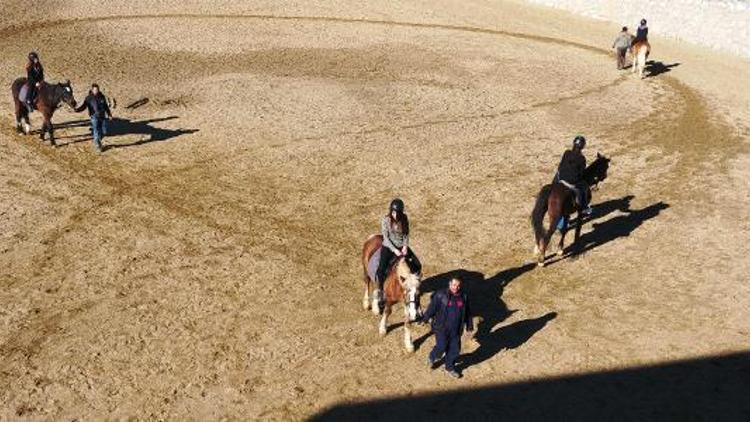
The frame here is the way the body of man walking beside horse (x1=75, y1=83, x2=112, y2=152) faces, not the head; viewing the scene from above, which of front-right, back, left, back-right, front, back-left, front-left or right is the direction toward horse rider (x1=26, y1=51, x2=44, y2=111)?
back-right

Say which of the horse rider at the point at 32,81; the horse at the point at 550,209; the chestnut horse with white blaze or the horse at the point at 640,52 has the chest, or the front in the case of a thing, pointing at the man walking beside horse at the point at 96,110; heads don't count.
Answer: the horse rider

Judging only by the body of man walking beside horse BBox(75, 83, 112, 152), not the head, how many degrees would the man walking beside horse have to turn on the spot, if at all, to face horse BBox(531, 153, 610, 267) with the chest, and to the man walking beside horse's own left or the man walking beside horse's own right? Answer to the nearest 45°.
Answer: approximately 45° to the man walking beside horse's own left

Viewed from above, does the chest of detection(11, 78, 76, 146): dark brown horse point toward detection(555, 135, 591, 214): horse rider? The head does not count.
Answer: yes

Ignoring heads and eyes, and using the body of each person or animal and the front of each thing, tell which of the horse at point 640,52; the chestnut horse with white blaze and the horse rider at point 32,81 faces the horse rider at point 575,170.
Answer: the horse rider at point 32,81

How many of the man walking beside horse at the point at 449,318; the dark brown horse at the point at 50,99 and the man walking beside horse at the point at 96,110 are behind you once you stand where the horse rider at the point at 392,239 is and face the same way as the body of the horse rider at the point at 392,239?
2

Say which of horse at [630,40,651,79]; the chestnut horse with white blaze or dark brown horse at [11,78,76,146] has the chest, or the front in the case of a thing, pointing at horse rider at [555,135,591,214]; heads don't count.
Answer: the dark brown horse

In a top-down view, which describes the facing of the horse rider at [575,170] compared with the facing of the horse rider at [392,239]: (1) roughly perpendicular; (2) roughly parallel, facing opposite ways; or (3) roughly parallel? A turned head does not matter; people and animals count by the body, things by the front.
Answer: roughly perpendicular

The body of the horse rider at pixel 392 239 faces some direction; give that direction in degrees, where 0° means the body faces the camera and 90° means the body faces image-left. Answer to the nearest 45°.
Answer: approximately 315°

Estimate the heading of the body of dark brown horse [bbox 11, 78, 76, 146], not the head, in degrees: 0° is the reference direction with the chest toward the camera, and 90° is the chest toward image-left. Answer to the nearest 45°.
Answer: approximately 315°
